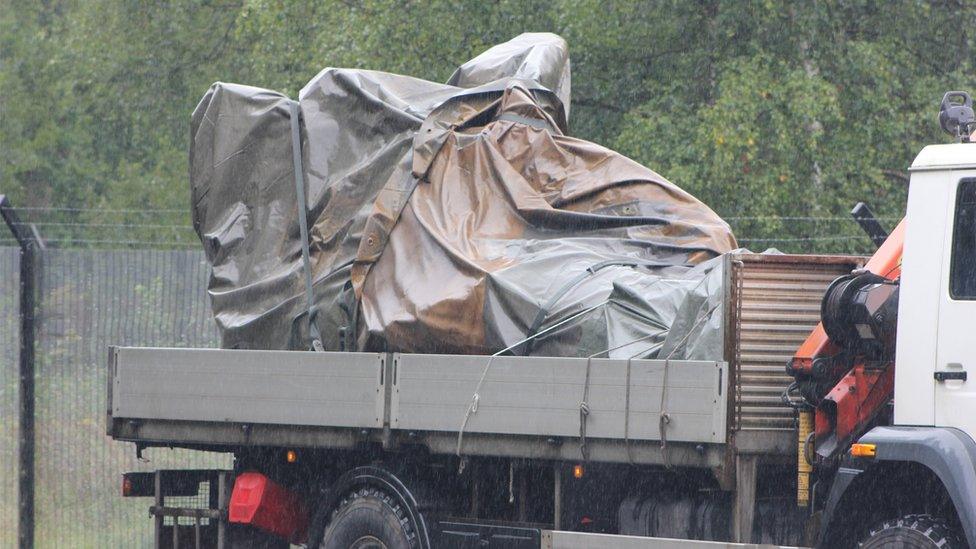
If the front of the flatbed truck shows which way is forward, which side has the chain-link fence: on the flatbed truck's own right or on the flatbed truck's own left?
on the flatbed truck's own left

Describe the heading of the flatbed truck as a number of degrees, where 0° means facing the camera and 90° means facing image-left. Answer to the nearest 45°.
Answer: approximately 270°
